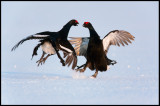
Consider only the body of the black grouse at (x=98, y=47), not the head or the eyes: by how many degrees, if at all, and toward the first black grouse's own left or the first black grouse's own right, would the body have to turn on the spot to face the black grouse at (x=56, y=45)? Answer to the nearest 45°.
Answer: approximately 45° to the first black grouse's own right

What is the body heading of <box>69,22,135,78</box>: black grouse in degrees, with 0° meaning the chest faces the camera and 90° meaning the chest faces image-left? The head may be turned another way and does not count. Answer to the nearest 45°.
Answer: approximately 45°
